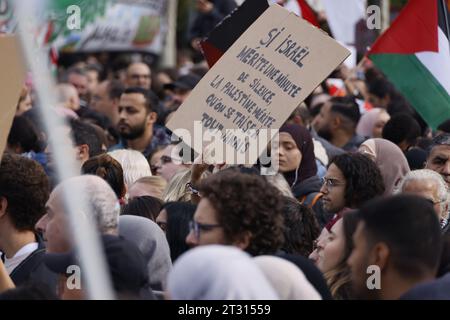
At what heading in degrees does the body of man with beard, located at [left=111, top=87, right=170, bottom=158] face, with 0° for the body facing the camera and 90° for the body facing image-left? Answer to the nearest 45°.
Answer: approximately 45°

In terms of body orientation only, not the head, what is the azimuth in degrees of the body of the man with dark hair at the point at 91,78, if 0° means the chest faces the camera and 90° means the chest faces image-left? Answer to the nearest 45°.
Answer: approximately 45°

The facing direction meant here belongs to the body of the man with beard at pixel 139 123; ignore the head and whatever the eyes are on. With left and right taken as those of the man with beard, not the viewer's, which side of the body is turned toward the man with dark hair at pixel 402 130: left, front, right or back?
left

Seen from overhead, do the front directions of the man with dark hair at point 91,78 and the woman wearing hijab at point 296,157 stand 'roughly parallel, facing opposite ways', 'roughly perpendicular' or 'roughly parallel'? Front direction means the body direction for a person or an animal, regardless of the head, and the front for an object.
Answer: roughly parallel

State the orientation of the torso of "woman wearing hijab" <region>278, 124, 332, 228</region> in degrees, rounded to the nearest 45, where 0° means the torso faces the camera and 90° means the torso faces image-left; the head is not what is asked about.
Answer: approximately 45°

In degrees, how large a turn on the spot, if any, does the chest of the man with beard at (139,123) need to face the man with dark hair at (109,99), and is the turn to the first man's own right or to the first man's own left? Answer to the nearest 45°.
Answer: approximately 135° to the first man's own right
